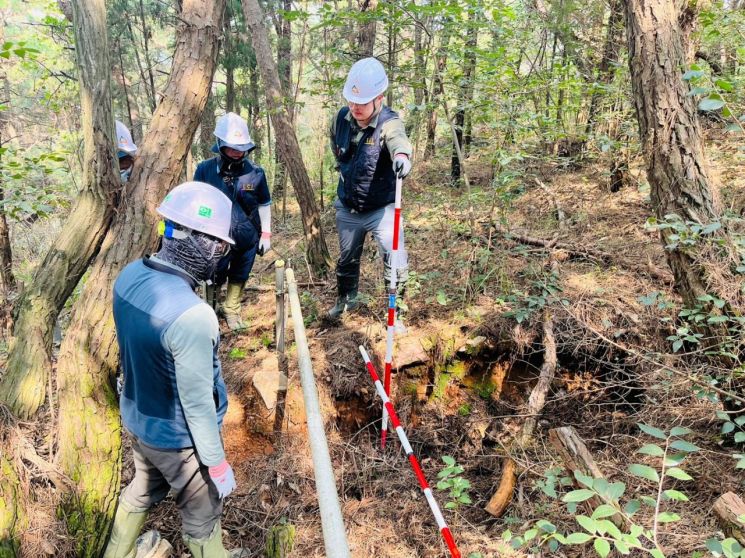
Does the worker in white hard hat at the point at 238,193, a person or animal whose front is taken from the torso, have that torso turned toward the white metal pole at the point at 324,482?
yes

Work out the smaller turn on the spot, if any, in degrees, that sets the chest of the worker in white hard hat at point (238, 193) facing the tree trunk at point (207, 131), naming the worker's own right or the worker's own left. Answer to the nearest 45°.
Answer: approximately 180°

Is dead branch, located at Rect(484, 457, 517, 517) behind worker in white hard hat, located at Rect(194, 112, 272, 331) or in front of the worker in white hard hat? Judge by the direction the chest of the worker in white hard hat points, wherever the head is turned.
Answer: in front

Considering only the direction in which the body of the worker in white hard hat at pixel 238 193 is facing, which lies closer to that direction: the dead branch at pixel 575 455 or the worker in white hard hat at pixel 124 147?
the dead branch

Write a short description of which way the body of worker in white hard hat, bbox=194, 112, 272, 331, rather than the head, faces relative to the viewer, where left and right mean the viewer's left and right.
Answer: facing the viewer

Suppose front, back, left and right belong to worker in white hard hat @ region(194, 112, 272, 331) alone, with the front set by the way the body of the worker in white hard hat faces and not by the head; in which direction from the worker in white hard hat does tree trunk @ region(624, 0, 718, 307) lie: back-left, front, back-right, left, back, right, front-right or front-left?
front-left

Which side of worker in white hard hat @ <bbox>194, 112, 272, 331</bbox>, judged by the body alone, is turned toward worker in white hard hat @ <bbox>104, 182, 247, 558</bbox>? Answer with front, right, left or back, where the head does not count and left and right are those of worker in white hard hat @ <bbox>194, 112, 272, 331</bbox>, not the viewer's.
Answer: front

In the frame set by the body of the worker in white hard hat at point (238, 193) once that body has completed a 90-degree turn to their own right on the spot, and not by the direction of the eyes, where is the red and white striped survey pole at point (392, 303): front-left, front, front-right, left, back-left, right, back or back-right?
back-left
